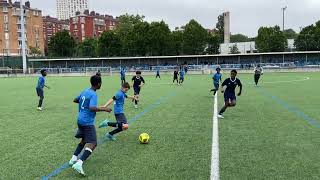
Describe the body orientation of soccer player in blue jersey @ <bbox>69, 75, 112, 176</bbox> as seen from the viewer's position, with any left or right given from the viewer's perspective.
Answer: facing away from the viewer and to the right of the viewer
